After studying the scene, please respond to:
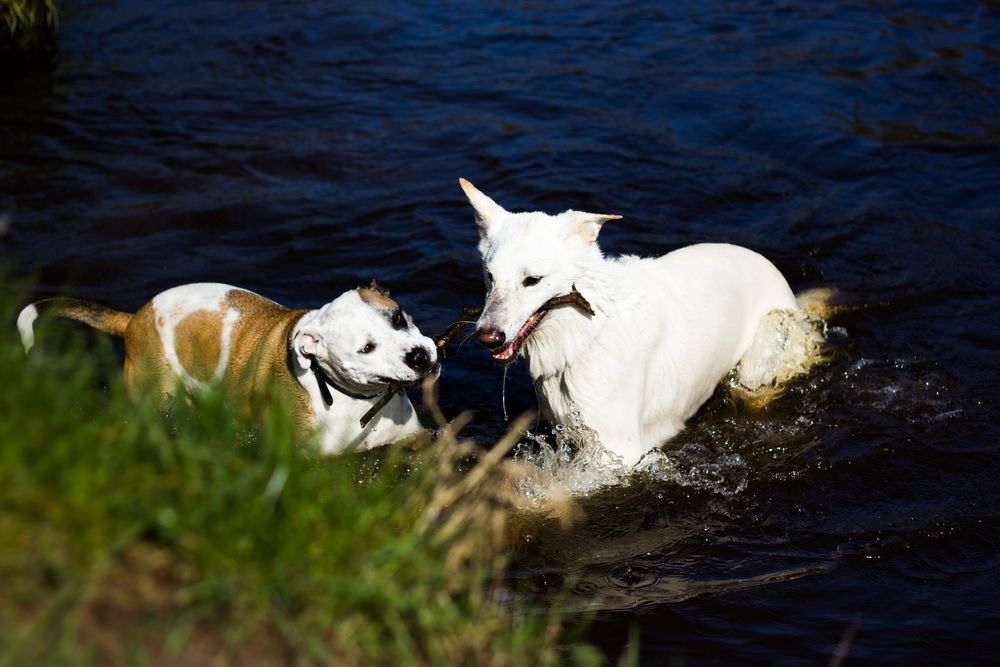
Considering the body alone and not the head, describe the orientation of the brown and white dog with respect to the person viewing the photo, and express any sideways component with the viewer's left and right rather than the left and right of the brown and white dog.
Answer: facing the viewer and to the right of the viewer

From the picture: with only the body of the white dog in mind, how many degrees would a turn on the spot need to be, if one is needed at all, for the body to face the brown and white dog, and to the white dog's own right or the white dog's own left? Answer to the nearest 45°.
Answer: approximately 45° to the white dog's own right

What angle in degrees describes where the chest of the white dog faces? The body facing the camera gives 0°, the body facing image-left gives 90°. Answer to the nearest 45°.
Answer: approximately 45°

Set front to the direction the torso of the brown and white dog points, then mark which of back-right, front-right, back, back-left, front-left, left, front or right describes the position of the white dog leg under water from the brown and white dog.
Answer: front-left

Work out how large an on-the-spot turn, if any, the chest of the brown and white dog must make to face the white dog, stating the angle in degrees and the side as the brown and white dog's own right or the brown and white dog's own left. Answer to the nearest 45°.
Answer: approximately 45° to the brown and white dog's own left

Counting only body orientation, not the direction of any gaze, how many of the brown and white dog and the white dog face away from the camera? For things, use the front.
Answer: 0
